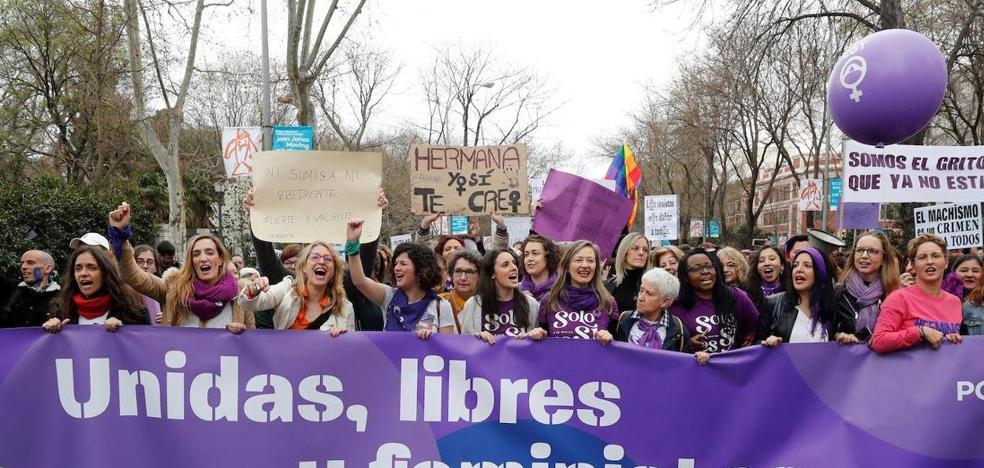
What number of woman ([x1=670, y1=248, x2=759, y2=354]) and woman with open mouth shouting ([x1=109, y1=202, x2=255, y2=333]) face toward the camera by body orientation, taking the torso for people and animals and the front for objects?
2

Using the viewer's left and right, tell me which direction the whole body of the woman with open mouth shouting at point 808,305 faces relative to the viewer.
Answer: facing the viewer and to the left of the viewer

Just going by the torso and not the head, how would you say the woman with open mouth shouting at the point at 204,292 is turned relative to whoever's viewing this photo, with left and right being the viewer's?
facing the viewer

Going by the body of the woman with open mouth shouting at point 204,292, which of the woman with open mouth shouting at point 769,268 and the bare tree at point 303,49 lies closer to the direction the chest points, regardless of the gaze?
the woman with open mouth shouting

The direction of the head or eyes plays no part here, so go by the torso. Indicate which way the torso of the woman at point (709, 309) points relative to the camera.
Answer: toward the camera

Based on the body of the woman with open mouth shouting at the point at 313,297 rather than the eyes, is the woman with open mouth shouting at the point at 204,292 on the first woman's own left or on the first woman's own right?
on the first woman's own right

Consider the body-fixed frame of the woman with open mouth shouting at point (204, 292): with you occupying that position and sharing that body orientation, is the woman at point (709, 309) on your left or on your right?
on your left

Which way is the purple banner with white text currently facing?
toward the camera

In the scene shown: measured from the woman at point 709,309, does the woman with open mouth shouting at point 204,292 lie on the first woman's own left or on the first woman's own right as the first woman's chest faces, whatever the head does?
on the first woman's own right
